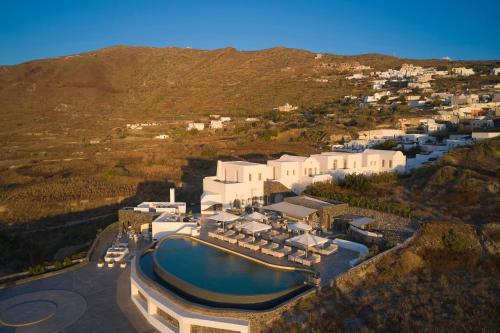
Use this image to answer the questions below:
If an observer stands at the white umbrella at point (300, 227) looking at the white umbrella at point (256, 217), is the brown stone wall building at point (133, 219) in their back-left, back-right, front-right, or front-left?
front-left

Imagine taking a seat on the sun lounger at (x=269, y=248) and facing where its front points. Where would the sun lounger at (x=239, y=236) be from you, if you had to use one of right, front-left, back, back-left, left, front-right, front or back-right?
right

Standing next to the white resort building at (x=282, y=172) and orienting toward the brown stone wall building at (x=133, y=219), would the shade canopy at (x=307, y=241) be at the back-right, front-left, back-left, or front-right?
front-left

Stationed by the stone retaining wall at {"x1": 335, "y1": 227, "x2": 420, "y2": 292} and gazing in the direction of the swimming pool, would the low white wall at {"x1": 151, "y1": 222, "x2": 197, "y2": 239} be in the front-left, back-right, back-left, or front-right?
front-right

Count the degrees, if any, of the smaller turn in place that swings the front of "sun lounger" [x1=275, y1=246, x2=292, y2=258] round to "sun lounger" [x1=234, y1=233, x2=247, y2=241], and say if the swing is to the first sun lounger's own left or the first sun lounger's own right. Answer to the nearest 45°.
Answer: approximately 90° to the first sun lounger's own right

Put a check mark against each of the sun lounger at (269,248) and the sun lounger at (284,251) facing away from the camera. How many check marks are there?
0

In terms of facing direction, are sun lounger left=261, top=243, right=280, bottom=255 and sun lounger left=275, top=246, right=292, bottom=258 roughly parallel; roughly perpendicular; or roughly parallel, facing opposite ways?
roughly parallel

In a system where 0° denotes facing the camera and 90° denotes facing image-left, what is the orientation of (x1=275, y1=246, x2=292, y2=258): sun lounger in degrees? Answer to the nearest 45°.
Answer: approximately 45°

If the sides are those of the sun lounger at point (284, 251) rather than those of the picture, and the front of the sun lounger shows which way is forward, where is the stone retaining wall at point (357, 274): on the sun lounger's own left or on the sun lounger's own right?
on the sun lounger's own left

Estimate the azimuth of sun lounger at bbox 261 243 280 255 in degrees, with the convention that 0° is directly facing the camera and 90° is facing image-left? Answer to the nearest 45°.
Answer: approximately 45°

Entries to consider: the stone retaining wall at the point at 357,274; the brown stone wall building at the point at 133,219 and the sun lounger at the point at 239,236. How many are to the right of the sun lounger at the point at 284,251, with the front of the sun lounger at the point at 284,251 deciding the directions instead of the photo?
2

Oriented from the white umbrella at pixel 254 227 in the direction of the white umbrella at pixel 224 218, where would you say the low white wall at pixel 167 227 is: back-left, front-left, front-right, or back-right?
front-left

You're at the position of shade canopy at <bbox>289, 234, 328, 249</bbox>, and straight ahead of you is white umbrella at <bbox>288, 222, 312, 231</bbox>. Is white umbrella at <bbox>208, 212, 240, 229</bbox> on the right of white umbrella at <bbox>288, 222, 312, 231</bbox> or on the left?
left

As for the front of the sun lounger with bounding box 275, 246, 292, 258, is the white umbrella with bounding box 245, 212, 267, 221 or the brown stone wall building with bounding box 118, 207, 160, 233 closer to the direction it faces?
the brown stone wall building

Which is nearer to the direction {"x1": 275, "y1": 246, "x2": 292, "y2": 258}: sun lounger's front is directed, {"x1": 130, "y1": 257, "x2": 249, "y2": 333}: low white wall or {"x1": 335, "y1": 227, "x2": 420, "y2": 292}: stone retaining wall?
the low white wall

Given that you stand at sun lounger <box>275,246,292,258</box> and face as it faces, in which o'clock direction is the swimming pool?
The swimming pool is roughly at 12 o'clock from the sun lounger.

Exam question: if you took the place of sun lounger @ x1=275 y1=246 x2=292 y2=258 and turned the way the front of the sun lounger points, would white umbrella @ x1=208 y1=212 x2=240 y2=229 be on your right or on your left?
on your right

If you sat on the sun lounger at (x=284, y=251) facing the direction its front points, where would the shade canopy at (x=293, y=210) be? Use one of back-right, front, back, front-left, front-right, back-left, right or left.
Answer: back-right

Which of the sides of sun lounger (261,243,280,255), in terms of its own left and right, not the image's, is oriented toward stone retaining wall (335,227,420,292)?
left
